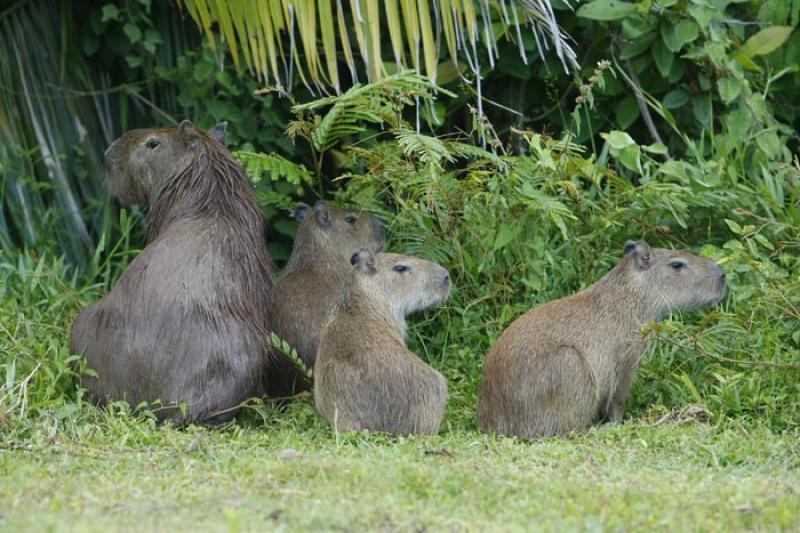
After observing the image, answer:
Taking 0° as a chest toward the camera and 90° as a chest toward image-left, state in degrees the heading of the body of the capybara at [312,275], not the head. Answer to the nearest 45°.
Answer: approximately 225°

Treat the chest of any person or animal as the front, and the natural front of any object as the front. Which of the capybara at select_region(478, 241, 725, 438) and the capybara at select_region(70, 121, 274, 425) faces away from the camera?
the capybara at select_region(70, 121, 274, 425)

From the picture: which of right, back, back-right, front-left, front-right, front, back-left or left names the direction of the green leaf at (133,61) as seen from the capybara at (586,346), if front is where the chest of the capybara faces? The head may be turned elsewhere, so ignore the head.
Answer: back-left

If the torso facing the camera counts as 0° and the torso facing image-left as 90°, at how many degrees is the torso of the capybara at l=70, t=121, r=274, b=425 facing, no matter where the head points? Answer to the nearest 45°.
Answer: approximately 180°

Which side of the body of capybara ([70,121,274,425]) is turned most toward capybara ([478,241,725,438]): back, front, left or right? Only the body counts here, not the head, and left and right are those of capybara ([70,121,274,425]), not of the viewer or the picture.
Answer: right

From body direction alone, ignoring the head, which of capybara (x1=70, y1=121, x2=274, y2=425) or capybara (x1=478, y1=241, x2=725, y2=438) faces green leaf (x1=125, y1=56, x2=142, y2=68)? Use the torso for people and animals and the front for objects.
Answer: capybara (x1=70, y1=121, x2=274, y2=425)

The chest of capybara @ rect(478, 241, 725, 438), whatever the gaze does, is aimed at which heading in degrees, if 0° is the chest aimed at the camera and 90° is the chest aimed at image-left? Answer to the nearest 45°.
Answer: approximately 270°

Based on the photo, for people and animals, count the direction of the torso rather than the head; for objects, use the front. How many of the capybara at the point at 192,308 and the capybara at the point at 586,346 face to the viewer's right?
1

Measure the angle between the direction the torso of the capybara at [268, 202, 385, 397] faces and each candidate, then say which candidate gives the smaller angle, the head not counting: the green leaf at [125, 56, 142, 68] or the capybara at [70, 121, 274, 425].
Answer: the green leaf

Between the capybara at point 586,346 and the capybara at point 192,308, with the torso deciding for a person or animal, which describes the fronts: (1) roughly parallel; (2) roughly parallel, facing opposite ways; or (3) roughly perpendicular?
roughly perpendicular

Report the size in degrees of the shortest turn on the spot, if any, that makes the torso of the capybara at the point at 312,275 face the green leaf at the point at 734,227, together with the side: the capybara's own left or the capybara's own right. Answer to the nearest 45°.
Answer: approximately 45° to the capybara's own right

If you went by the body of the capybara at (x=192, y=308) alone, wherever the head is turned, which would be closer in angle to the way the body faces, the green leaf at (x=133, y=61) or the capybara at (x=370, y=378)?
the green leaf

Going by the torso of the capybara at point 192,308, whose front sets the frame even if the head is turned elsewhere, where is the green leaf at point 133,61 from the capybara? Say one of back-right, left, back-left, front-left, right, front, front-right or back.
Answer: front

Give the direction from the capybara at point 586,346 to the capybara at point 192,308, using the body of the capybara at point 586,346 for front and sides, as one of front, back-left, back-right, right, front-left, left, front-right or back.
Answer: back

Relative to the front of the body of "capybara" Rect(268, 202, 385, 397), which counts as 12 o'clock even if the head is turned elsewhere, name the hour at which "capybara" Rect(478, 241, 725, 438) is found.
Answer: "capybara" Rect(478, 241, 725, 438) is roughly at 3 o'clock from "capybara" Rect(268, 202, 385, 397).

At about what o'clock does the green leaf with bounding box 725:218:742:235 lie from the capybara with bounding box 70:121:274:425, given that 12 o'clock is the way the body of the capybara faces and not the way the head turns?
The green leaf is roughly at 3 o'clock from the capybara.

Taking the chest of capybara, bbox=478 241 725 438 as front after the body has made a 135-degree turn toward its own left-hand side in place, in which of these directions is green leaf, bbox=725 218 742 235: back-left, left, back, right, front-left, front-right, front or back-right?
right
